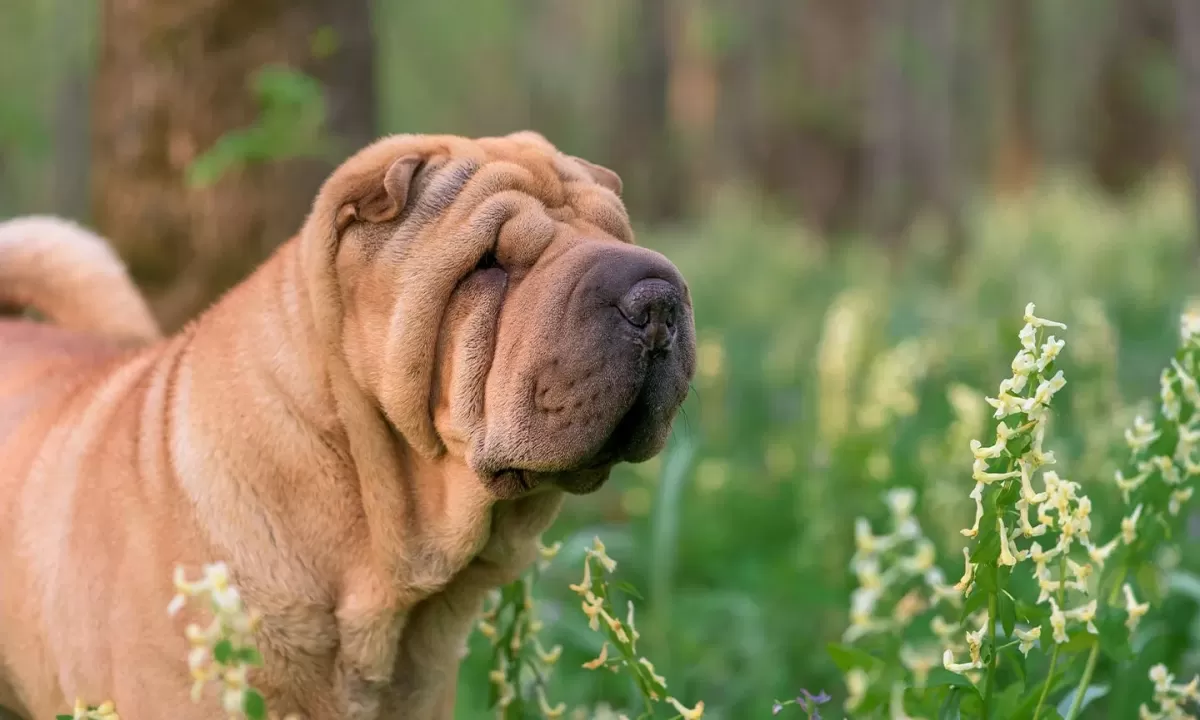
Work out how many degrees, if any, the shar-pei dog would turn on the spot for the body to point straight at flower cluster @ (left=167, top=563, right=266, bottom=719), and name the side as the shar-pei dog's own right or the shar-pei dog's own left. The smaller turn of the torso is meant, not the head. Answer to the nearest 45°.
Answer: approximately 45° to the shar-pei dog's own right

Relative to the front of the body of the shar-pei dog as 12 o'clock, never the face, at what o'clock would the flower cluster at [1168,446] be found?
The flower cluster is roughly at 11 o'clock from the shar-pei dog.

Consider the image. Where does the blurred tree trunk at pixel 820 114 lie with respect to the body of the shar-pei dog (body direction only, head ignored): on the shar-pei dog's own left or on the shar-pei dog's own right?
on the shar-pei dog's own left

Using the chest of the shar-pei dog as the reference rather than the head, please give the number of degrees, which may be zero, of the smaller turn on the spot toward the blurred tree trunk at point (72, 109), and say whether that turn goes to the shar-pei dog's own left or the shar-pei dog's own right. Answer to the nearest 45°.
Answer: approximately 135° to the shar-pei dog's own left

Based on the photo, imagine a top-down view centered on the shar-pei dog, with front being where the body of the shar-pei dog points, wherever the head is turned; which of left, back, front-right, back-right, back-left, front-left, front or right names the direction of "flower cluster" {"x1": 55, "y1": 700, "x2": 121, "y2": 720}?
right

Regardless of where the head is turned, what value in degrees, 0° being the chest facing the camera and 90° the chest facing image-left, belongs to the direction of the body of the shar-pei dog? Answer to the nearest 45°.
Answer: approximately 315°

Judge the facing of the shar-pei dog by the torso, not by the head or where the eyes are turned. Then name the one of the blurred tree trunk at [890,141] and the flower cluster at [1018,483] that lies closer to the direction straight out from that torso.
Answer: the flower cluster

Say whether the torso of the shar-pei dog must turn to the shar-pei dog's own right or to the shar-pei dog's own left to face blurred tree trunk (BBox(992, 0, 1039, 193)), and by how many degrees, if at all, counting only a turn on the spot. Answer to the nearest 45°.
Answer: approximately 90° to the shar-pei dog's own left

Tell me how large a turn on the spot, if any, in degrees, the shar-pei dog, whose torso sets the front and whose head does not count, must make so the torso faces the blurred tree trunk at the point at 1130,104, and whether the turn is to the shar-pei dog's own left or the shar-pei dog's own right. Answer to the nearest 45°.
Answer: approximately 90° to the shar-pei dog's own left

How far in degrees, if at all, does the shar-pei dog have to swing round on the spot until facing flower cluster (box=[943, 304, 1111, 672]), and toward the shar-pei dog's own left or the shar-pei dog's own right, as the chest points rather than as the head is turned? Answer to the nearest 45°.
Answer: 0° — it already faces it

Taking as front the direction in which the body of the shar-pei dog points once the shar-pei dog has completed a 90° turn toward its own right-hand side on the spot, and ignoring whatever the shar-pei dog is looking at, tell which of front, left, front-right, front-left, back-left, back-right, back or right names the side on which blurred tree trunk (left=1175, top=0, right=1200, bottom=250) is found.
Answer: back
